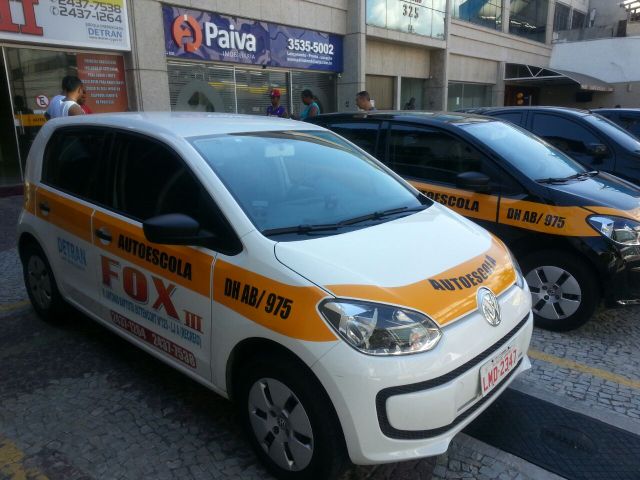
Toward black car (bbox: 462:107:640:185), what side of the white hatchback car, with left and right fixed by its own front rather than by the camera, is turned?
left

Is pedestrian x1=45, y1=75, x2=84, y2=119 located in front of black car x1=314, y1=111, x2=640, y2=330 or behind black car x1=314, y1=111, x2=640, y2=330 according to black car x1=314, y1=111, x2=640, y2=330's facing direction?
behind

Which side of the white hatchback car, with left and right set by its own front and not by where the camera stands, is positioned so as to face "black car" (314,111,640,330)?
left

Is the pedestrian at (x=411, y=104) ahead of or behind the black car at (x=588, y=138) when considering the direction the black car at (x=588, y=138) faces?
behind

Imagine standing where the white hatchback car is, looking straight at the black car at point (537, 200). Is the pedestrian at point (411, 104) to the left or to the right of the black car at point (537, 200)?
left

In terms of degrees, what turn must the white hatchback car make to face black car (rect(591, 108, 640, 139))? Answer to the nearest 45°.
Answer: approximately 90° to its left

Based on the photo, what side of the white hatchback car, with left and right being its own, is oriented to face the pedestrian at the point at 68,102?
back
